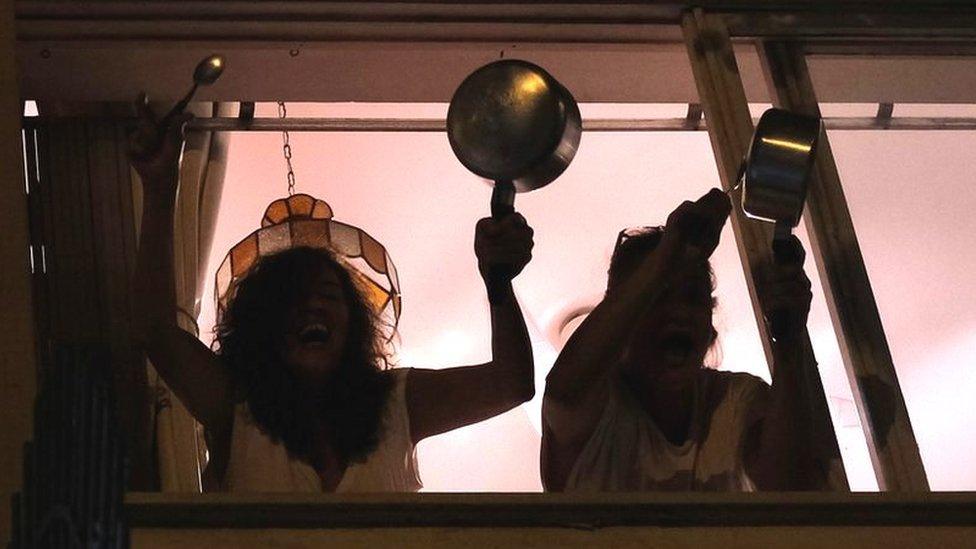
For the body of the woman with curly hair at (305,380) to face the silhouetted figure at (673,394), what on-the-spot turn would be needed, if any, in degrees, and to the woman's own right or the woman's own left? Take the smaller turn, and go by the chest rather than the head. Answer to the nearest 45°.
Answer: approximately 90° to the woman's own left

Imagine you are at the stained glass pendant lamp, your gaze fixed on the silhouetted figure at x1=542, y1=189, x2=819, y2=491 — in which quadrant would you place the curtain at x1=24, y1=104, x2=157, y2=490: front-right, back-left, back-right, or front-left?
back-right

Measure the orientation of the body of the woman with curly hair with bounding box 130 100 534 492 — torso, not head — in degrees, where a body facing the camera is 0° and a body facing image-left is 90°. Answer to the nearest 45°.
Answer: approximately 0°

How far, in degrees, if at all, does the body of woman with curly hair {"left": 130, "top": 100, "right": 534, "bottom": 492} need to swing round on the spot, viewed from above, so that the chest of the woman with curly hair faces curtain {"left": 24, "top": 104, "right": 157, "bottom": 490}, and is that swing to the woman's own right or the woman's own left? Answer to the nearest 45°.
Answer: approximately 135° to the woman's own right
